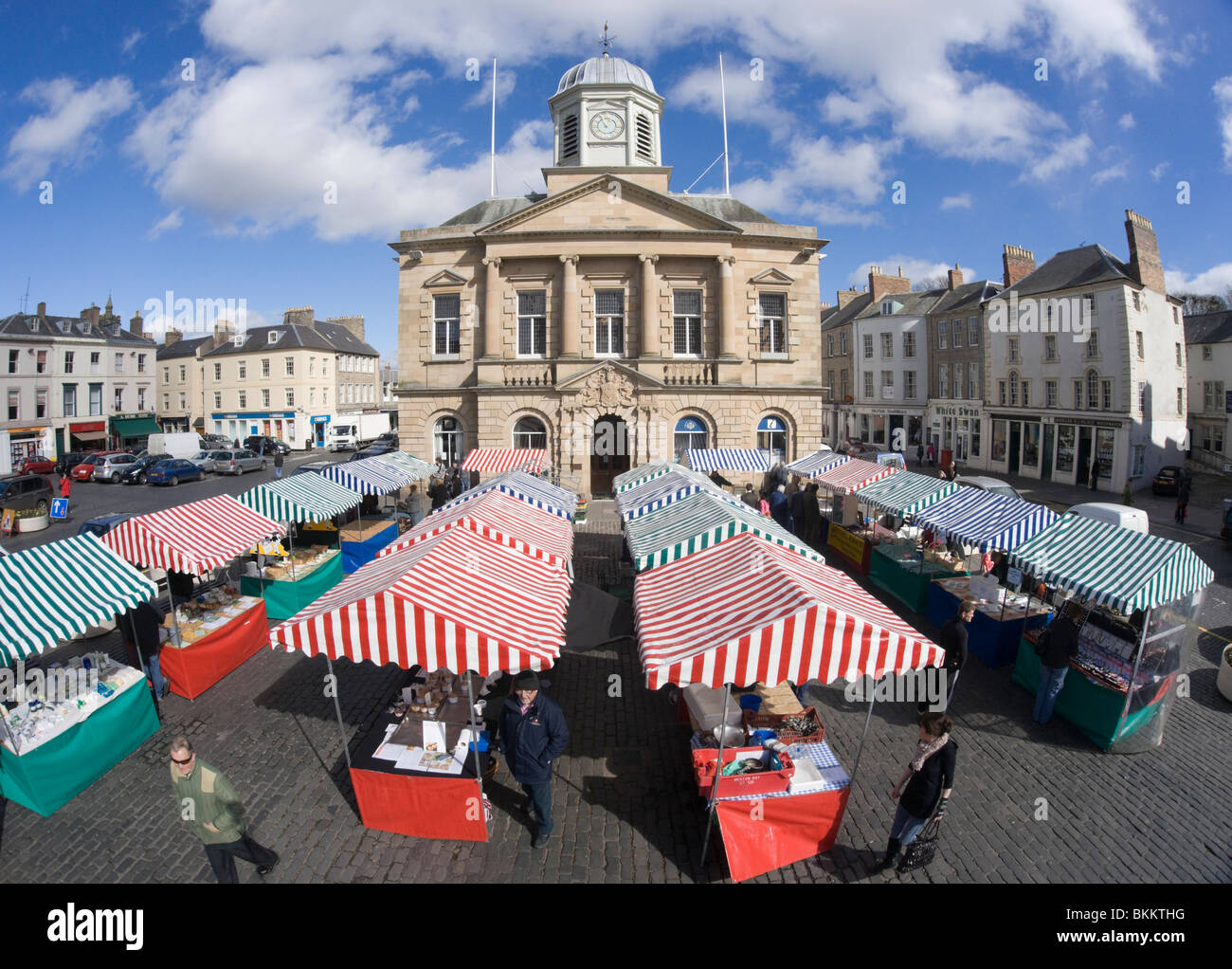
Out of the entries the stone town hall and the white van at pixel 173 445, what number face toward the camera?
1

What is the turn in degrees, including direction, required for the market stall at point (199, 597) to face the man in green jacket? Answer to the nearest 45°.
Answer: approximately 45° to its right

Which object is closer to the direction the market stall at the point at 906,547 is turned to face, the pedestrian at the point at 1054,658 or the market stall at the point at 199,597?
the market stall

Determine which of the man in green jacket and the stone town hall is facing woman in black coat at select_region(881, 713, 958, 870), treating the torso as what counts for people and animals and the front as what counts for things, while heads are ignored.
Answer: the stone town hall

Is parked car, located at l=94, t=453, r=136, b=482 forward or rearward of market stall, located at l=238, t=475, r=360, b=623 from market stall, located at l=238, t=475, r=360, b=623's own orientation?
rearward

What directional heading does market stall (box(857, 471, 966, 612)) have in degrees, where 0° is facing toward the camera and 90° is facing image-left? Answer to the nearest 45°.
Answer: approximately 45°

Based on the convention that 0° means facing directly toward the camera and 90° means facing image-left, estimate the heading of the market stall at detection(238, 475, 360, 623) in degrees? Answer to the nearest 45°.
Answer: approximately 315°

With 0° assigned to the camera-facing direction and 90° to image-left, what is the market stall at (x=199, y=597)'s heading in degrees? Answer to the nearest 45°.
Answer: approximately 315°
